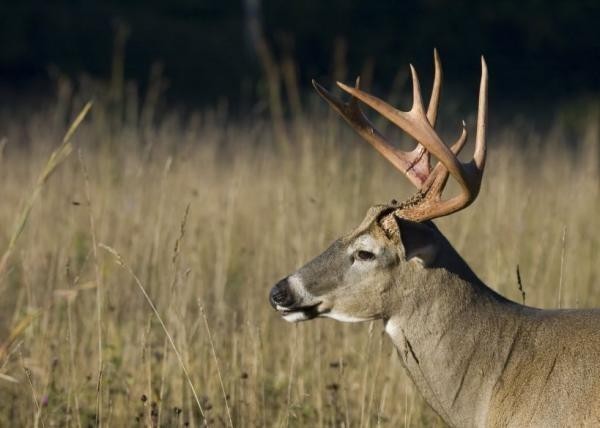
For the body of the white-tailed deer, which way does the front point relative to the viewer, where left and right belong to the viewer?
facing to the left of the viewer
